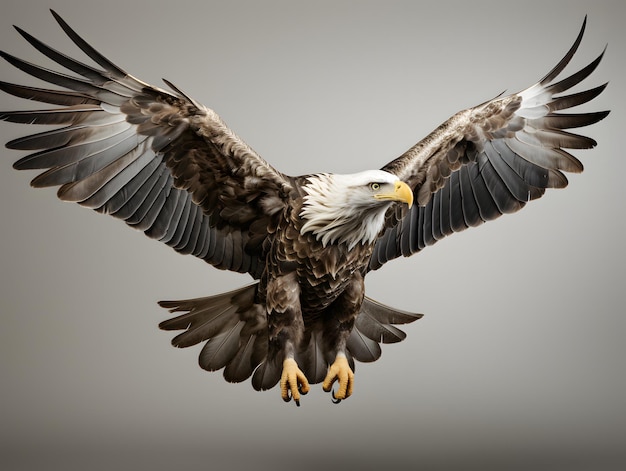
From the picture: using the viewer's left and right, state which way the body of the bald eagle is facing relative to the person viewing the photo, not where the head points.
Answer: facing the viewer and to the right of the viewer
